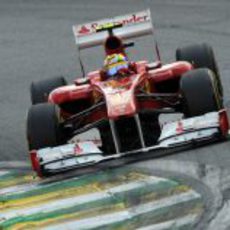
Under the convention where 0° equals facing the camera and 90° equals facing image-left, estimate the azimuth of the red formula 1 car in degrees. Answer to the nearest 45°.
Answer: approximately 0°
